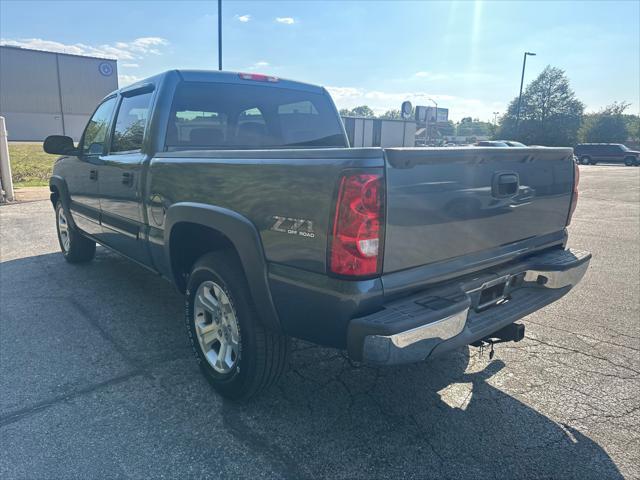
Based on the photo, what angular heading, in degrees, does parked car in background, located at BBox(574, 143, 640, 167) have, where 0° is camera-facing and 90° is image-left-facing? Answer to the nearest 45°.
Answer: approximately 270°

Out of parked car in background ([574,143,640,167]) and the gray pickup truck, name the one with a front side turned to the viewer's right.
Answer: the parked car in background

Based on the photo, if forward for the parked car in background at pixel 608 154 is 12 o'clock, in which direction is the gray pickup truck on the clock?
The gray pickup truck is roughly at 3 o'clock from the parked car in background.

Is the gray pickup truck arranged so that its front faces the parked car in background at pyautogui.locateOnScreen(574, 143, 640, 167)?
no

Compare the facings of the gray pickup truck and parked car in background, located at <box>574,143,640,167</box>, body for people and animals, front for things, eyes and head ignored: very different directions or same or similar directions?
very different directions

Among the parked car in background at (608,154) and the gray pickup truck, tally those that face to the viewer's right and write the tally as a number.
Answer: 1

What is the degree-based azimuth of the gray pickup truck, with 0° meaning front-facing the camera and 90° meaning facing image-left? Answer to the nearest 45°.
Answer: approximately 135°
